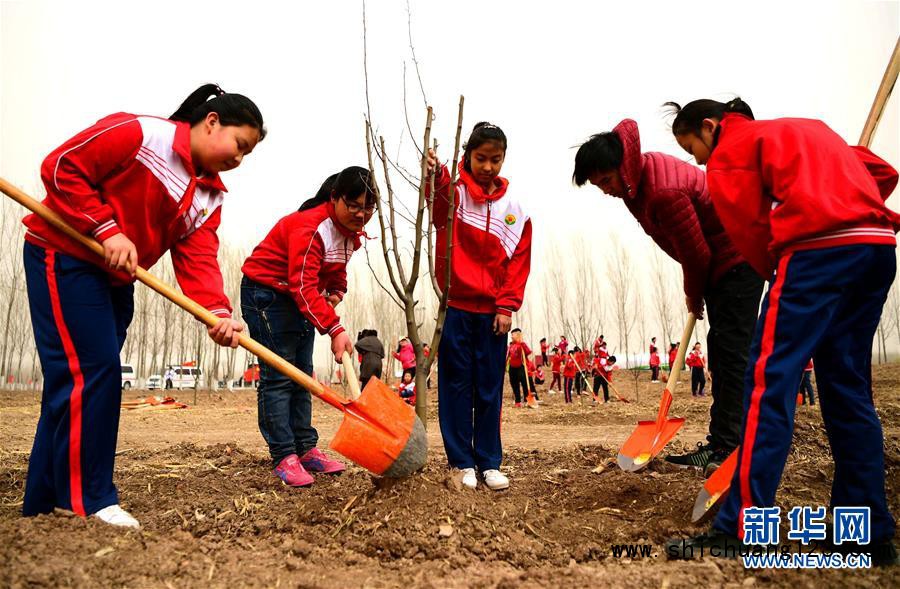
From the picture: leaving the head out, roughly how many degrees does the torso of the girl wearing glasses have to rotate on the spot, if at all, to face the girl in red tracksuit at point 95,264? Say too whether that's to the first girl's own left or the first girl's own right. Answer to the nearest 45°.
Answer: approximately 90° to the first girl's own right

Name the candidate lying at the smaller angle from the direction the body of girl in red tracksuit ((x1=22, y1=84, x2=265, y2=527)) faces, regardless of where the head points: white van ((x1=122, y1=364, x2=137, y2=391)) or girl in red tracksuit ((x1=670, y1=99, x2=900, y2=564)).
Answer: the girl in red tracksuit

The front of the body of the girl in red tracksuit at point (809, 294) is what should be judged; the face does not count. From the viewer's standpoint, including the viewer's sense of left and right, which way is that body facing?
facing away from the viewer and to the left of the viewer

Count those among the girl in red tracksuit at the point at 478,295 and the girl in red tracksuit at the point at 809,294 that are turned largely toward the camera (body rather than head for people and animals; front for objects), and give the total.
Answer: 1

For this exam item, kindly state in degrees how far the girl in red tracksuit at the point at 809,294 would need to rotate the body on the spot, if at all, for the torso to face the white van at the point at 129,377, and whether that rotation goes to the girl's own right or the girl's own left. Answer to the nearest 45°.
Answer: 0° — they already face it

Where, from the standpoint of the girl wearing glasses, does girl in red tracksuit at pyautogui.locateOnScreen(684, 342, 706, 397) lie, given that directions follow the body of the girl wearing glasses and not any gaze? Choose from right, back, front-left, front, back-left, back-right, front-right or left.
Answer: left

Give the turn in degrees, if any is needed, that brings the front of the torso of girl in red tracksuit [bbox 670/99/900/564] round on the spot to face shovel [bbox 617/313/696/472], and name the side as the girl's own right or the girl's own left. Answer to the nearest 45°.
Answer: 0° — they already face it

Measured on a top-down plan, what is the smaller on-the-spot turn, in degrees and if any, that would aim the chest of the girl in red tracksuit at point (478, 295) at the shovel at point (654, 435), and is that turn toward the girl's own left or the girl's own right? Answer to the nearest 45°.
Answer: approximately 90° to the girl's own left

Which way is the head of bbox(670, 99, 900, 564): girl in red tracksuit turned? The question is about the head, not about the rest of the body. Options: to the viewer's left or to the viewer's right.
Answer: to the viewer's left

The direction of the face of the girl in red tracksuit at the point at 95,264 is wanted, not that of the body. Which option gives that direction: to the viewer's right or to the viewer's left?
to the viewer's right

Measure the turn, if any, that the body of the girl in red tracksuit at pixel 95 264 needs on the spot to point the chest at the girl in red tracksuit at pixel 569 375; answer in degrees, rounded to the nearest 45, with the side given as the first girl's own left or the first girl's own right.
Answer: approximately 90° to the first girl's own left

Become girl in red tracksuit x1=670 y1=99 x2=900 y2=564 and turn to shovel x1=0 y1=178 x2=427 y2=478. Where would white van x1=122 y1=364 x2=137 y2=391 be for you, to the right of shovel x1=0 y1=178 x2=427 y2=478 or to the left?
right
